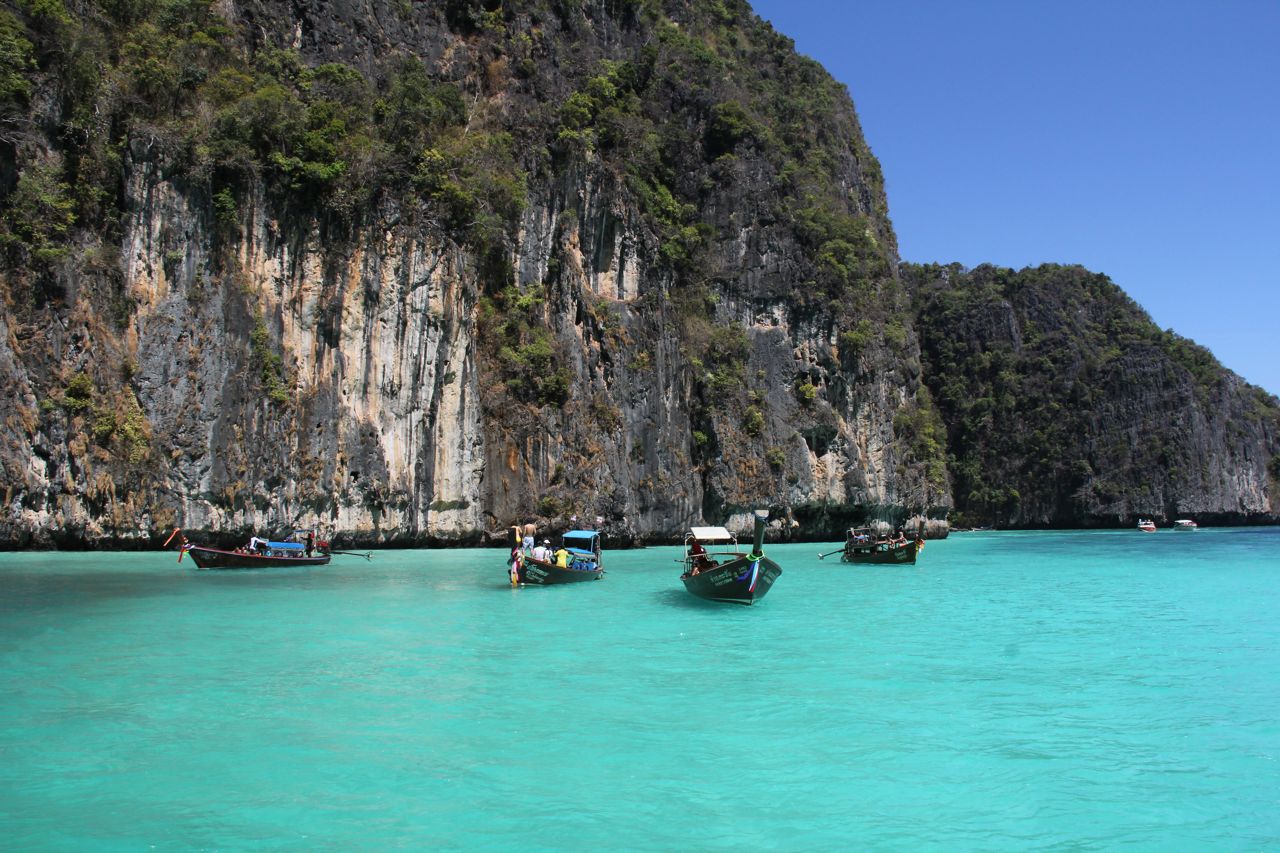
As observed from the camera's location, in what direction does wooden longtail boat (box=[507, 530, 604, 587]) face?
facing the viewer and to the left of the viewer

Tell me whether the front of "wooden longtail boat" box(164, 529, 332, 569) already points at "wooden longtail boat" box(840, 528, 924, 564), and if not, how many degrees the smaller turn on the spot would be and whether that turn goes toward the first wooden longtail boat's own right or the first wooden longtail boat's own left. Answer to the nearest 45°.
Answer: approximately 180°

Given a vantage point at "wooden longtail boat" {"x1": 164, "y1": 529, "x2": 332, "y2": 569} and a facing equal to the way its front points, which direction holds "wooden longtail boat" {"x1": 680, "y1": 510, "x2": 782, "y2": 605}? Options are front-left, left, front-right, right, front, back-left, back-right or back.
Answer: back-left

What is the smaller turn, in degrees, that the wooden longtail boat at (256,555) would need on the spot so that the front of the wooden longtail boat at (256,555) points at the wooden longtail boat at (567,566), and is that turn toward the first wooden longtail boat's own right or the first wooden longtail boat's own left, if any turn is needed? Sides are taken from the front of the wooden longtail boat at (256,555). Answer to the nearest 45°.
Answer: approximately 135° to the first wooden longtail boat's own left

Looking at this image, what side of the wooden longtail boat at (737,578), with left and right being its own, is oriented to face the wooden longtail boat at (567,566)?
back

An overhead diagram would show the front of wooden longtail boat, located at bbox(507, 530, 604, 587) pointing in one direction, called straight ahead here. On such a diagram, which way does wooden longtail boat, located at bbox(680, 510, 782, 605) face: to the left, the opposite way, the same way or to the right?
to the left

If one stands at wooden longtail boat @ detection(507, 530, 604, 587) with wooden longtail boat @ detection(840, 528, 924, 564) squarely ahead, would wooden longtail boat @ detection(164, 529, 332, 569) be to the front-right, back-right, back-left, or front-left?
back-left

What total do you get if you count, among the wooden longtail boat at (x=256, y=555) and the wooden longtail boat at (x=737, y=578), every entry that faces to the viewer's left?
1

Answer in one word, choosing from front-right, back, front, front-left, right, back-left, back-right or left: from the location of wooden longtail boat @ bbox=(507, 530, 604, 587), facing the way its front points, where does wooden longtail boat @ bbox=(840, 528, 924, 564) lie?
back

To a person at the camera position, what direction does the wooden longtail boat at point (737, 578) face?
facing the viewer and to the right of the viewer

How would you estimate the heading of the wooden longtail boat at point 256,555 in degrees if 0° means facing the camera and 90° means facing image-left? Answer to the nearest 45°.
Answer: approximately 90°

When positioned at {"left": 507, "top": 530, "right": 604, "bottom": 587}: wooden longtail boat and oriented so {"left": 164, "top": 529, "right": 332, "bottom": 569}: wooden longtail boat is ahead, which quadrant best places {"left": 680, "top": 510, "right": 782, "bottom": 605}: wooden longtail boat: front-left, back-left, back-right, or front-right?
back-left

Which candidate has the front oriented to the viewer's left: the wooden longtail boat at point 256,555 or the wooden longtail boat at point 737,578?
the wooden longtail boat at point 256,555
